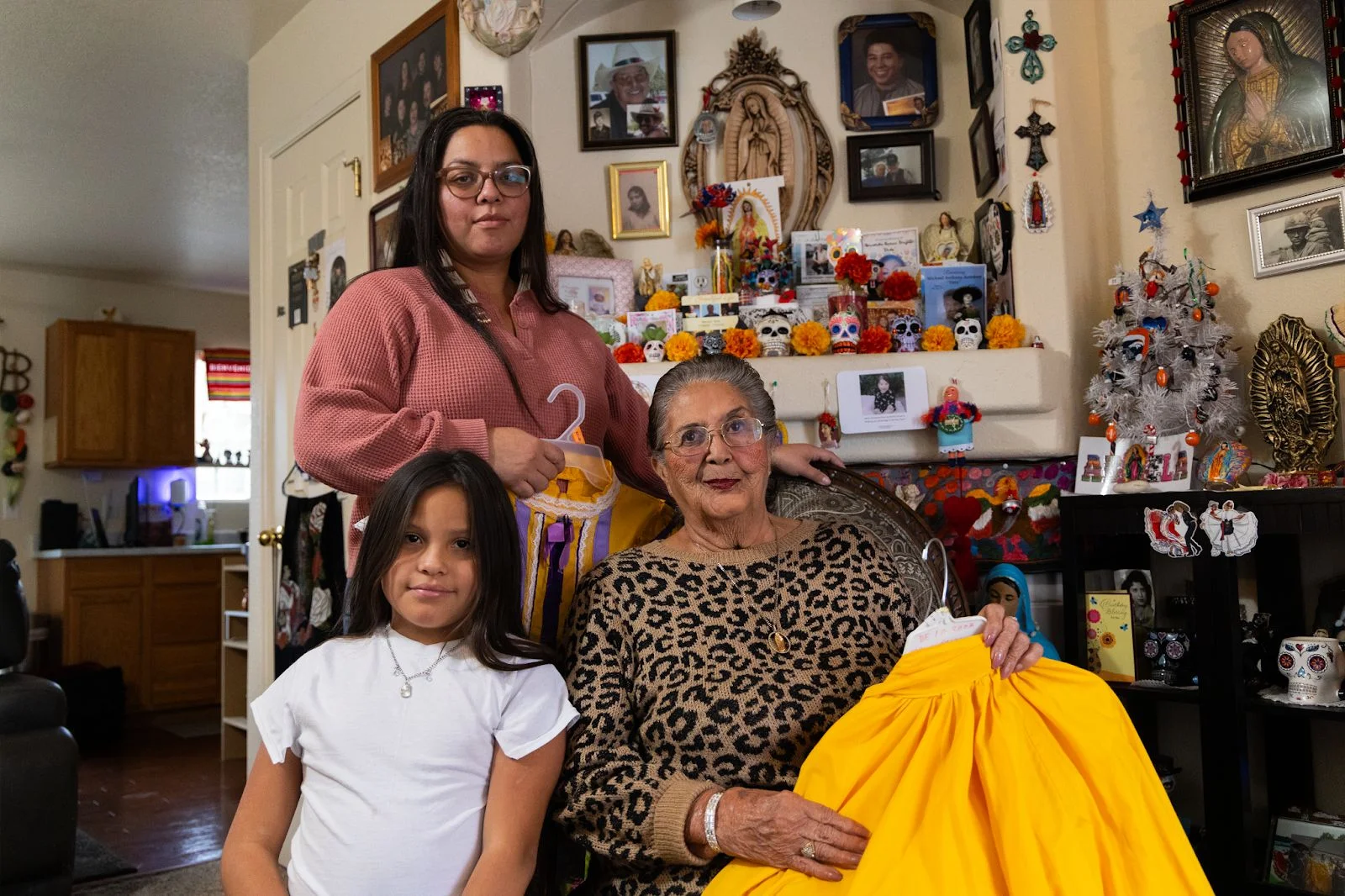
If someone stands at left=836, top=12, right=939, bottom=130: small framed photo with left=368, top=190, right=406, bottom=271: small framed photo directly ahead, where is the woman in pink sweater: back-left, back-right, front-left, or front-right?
front-left

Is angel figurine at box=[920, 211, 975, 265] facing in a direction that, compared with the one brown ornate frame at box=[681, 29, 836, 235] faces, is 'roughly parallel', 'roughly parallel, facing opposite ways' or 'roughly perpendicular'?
roughly parallel

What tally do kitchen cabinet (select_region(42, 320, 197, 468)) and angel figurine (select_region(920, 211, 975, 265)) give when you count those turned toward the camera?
2

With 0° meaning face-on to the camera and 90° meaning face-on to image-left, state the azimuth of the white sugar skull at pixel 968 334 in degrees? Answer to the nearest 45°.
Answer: approximately 0°

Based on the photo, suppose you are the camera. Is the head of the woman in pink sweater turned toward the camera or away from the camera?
toward the camera

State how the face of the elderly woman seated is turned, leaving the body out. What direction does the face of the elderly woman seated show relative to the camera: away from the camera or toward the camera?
toward the camera

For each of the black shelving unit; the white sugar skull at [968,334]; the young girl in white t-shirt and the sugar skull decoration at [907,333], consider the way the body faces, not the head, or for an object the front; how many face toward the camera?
4

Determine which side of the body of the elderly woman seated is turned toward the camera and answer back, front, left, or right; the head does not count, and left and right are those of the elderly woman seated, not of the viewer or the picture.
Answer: front

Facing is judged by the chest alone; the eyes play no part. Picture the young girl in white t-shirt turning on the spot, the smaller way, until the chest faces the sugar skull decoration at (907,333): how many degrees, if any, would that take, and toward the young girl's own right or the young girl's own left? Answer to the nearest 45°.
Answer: approximately 135° to the young girl's own left

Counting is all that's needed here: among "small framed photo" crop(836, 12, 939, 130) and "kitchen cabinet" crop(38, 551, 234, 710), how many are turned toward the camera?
2

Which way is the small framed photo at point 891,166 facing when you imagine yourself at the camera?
facing the viewer

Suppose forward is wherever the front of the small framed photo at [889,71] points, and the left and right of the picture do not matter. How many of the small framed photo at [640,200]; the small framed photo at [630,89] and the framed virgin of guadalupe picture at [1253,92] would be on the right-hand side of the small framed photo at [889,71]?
2

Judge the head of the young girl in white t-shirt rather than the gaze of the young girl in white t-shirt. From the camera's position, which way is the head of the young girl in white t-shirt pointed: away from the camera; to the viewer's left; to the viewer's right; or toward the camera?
toward the camera

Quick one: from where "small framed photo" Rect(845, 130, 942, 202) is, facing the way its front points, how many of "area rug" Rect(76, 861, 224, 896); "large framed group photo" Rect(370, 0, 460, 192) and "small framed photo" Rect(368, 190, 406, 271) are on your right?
3

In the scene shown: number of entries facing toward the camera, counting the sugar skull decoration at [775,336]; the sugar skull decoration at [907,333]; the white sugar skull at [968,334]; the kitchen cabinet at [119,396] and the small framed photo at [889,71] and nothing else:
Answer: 5
